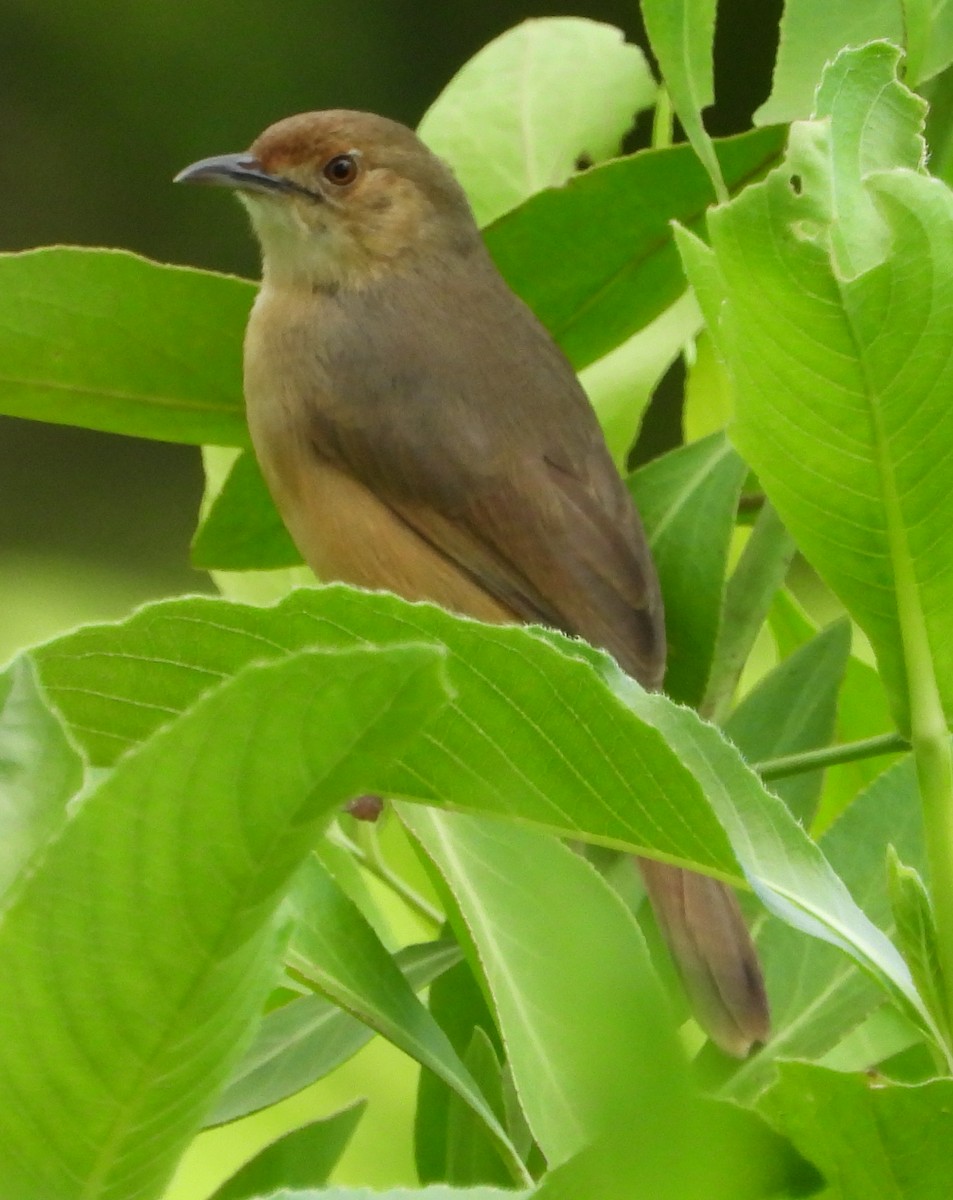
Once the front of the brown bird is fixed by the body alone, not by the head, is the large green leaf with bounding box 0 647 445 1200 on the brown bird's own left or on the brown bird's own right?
on the brown bird's own left

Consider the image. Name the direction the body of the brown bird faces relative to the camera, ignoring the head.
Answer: to the viewer's left

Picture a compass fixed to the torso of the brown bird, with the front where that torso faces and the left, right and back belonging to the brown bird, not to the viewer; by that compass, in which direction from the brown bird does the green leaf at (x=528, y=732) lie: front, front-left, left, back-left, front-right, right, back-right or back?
left
